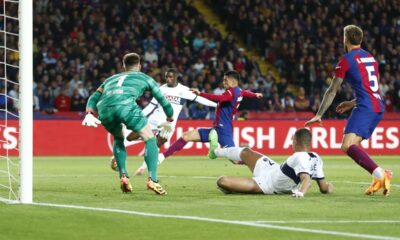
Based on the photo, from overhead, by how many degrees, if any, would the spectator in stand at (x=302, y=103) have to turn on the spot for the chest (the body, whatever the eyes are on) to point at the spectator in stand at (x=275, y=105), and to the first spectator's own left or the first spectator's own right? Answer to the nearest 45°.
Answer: approximately 90° to the first spectator's own right

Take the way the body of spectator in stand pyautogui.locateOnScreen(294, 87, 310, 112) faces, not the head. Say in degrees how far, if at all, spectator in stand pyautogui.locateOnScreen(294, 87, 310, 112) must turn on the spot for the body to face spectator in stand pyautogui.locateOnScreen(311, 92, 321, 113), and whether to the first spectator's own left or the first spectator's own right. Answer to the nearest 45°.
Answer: approximately 135° to the first spectator's own left

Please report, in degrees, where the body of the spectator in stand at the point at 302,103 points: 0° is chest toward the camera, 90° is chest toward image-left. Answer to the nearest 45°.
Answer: approximately 0°

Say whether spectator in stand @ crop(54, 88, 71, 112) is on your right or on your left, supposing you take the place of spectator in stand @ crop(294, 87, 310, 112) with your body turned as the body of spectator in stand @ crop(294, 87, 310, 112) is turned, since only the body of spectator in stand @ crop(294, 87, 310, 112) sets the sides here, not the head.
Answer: on your right

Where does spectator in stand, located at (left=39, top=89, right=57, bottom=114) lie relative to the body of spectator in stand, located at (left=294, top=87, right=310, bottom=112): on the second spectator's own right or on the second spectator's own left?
on the second spectator's own right

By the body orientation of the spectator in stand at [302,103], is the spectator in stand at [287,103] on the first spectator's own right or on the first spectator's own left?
on the first spectator's own right

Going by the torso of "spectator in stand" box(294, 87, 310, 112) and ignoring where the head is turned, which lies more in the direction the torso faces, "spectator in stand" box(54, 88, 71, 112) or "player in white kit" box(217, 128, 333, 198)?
the player in white kit

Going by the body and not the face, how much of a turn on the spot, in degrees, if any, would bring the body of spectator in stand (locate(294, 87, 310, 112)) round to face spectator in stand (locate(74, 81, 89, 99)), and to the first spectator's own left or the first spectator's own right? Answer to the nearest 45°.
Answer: approximately 90° to the first spectator's own right

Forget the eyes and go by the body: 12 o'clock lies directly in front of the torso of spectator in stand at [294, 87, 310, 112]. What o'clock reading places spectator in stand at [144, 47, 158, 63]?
spectator in stand at [144, 47, 158, 63] is roughly at 3 o'clock from spectator in stand at [294, 87, 310, 112].
